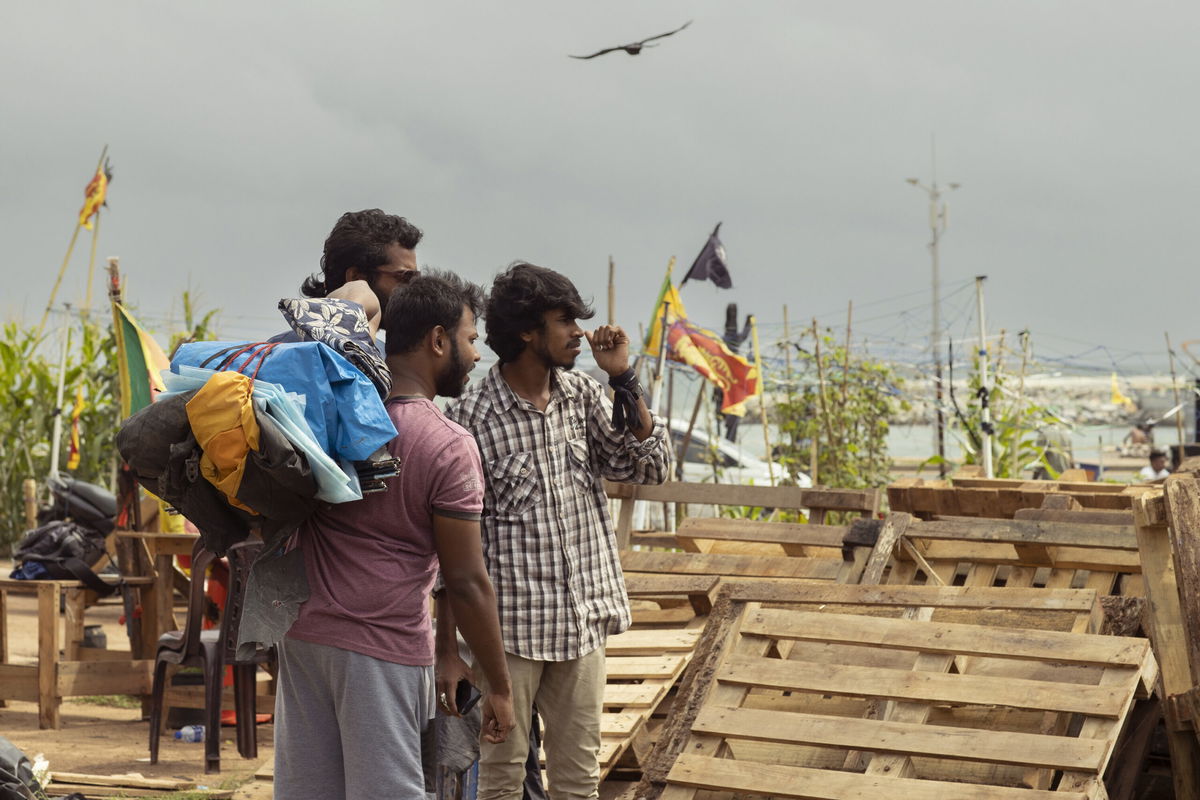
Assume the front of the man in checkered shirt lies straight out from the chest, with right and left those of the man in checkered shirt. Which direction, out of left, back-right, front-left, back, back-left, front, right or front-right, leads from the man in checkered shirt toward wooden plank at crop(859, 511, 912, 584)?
left

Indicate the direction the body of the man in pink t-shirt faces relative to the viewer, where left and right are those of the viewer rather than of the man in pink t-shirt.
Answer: facing away from the viewer and to the right of the viewer

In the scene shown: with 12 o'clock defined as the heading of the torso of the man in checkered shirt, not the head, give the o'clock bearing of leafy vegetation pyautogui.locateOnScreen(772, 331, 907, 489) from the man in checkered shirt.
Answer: The leafy vegetation is roughly at 8 o'clock from the man in checkered shirt.

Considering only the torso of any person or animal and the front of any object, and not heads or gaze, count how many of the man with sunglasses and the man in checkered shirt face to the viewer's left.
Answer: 0

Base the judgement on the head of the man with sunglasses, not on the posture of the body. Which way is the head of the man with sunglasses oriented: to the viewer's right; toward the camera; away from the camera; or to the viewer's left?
to the viewer's right

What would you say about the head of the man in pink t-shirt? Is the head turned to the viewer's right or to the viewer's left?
to the viewer's right

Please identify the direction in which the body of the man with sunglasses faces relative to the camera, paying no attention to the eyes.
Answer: to the viewer's right

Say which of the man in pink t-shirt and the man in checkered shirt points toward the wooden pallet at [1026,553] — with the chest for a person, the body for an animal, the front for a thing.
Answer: the man in pink t-shirt

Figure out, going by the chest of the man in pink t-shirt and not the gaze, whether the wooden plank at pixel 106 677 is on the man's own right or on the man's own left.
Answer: on the man's own left

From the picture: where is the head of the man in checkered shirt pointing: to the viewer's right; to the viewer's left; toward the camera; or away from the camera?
to the viewer's right

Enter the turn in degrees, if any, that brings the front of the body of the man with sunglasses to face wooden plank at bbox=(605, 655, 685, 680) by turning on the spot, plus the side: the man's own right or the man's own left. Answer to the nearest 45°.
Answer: approximately 45° to the man's own left
